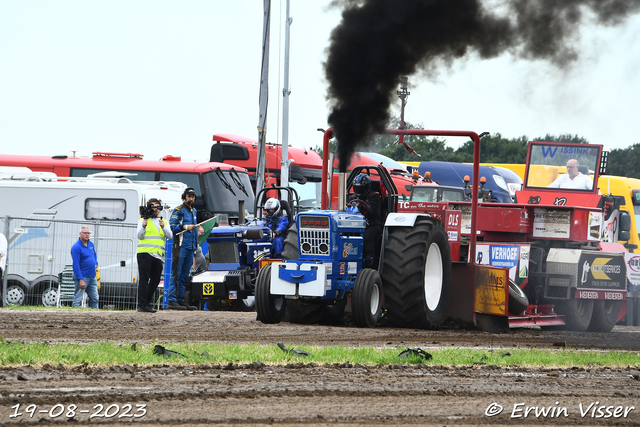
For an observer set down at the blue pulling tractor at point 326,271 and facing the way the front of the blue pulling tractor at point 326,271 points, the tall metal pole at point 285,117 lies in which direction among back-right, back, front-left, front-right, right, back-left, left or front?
back-right

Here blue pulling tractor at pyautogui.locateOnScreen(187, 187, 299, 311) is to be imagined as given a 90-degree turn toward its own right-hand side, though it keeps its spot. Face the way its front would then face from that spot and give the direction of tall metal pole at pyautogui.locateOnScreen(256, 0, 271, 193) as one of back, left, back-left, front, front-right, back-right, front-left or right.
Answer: front-right

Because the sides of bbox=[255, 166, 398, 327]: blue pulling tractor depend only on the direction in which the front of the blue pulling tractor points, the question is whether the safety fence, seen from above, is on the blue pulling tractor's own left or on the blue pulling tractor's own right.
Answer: on the blue pulling tractor's own right

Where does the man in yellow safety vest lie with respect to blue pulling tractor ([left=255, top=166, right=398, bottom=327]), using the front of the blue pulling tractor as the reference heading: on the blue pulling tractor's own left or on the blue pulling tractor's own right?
on the blue pulling tractor's own right

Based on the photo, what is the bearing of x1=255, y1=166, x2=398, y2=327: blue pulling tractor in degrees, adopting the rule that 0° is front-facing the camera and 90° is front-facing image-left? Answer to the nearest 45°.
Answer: approximately 45°

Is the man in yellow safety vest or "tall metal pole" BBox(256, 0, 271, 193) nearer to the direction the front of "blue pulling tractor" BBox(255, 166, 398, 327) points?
the man in yellow safety vest

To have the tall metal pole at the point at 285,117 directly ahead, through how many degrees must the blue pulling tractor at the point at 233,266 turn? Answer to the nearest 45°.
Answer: approximately 135° to its right

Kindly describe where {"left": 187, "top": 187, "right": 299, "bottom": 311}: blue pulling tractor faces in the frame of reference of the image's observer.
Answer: facing the viewer and to the left of the viewer

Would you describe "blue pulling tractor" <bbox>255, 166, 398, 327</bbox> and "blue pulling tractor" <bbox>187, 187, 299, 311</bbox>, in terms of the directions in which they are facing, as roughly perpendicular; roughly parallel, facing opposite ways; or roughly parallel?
roughly parallel

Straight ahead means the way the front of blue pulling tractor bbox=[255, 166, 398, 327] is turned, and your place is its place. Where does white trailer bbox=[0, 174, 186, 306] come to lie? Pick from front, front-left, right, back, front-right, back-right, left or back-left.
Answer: right

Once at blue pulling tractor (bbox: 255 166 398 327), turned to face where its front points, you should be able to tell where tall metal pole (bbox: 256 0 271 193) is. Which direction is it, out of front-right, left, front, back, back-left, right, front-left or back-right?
back-right

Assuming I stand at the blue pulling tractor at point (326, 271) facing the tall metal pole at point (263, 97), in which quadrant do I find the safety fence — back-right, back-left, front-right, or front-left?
front-left

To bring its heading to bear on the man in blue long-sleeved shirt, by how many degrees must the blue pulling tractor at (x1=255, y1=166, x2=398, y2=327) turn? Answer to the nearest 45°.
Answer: approximately 90° to its right

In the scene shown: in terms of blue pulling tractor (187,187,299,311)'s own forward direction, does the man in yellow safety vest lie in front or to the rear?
in front

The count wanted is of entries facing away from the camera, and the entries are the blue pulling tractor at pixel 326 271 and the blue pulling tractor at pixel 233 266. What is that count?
0

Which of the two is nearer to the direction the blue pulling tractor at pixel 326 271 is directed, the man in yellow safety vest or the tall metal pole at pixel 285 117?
the man in yellow safety vest
